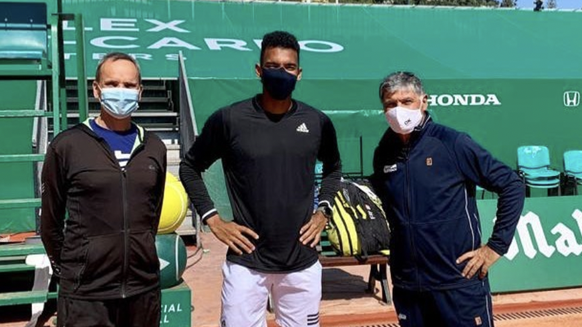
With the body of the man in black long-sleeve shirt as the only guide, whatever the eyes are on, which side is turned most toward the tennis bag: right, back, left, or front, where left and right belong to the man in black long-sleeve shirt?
back

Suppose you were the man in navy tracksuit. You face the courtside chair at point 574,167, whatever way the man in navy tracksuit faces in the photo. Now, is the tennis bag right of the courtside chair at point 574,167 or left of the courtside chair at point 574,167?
left

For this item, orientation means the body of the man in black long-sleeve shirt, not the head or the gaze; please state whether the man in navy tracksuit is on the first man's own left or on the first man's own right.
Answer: on the first man's own left

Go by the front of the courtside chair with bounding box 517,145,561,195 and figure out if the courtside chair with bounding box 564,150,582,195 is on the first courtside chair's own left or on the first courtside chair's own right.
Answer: on the first courtside chair's own left
